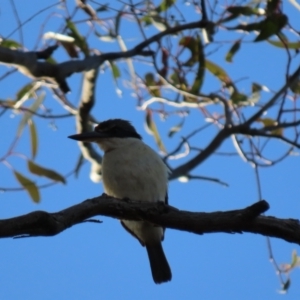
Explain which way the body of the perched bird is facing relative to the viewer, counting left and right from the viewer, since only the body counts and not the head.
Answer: facing the viewer and to the left of the viewer
